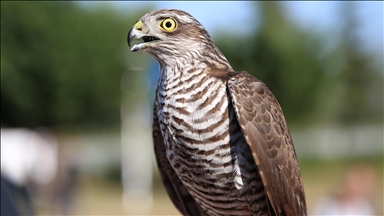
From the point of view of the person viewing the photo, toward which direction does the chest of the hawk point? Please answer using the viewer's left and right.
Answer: facing the viewer and to the left of the viewer
